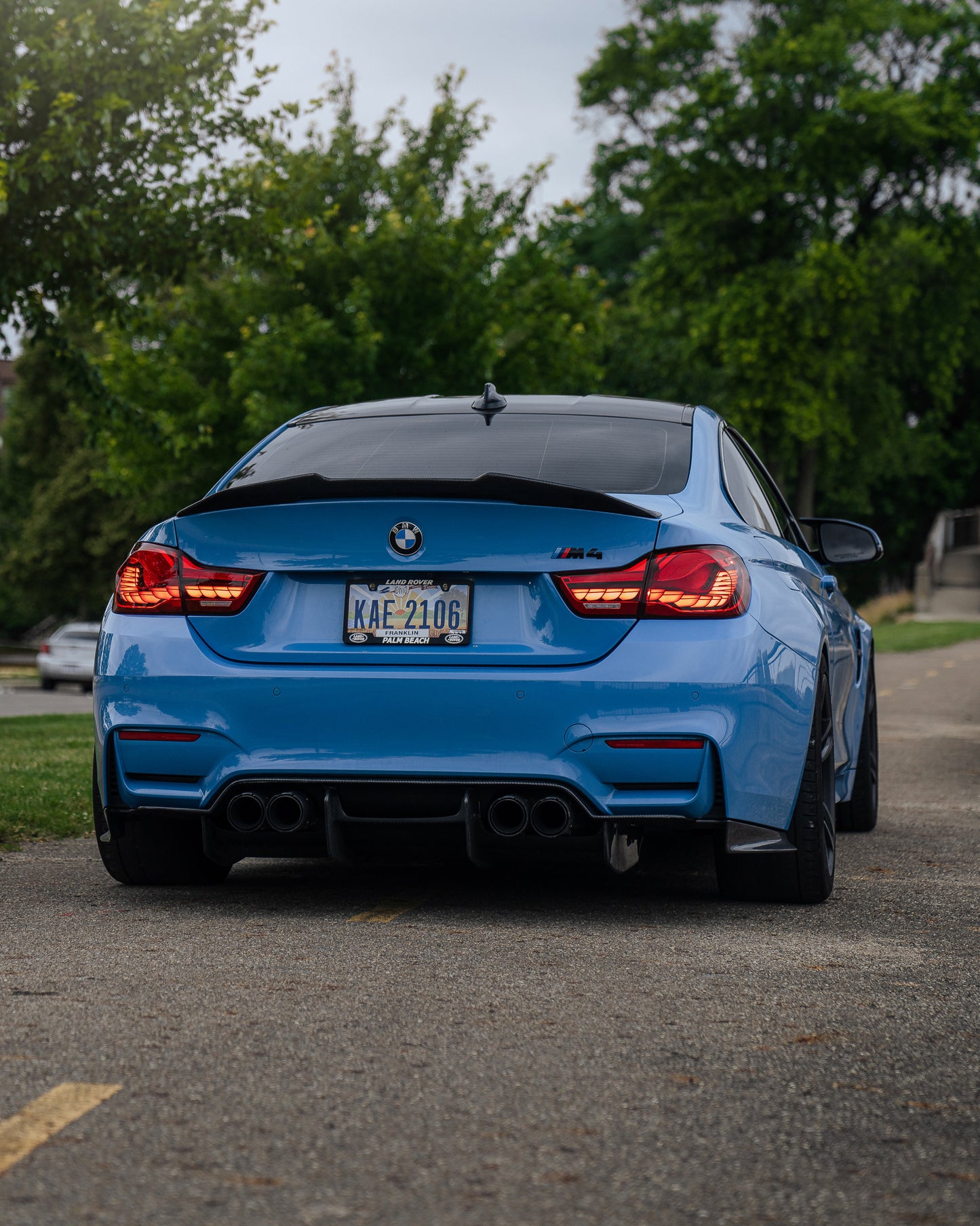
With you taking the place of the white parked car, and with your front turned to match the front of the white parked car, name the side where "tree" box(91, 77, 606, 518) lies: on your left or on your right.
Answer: on your right

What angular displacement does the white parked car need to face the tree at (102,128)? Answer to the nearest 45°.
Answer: approximately 135° to its right
